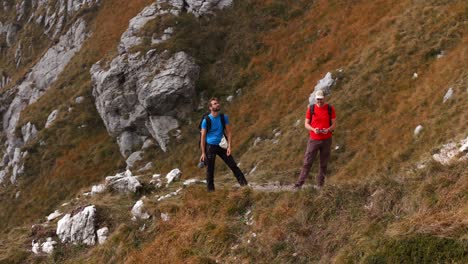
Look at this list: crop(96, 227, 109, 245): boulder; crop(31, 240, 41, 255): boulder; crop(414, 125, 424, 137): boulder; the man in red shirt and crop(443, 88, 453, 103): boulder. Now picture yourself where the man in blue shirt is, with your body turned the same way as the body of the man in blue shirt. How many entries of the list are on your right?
2

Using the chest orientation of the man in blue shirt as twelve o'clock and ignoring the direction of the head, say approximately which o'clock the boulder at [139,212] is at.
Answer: The boulder is roughly at 3 o'clock from the man in blue shirt.

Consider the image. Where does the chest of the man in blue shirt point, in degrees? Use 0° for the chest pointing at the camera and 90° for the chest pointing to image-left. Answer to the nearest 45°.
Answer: approximately 0°

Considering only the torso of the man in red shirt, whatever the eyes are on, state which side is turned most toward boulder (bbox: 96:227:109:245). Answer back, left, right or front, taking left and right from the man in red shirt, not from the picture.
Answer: right

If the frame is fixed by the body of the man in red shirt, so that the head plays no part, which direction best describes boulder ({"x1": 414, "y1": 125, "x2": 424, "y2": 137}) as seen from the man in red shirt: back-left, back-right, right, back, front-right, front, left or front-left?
back-left

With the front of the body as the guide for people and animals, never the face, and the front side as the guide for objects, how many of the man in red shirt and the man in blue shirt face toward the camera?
2

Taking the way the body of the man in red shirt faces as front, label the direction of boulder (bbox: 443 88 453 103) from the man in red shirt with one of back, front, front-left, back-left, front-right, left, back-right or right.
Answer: back-left

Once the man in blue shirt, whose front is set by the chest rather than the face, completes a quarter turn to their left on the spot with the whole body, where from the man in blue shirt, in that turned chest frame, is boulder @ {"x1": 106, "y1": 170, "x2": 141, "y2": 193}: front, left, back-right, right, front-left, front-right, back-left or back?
back-left

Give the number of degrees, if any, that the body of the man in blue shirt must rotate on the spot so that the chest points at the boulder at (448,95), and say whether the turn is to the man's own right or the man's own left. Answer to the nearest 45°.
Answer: approximately 90° to the man's own left

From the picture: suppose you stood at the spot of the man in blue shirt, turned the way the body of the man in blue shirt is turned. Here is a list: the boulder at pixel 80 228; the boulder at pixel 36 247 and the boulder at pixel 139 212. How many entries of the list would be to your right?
3

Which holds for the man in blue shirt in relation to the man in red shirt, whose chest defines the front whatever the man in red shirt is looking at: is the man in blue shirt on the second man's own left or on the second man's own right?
on the second man's own right

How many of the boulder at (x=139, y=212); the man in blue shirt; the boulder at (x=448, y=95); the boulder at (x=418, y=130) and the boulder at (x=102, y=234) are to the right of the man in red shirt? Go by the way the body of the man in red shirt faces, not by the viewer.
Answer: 3

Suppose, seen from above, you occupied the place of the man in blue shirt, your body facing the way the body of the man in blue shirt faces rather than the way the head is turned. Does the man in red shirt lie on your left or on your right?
on your left
